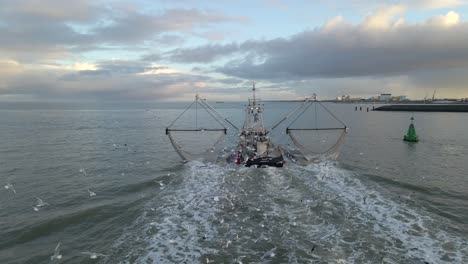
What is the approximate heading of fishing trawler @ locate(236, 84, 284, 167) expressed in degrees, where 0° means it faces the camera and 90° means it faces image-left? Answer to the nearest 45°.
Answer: approximately 180°

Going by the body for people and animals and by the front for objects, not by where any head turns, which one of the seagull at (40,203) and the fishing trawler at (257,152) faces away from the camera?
the fishing trawler

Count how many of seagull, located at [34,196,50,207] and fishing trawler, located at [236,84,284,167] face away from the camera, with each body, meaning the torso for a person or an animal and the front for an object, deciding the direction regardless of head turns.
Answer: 1

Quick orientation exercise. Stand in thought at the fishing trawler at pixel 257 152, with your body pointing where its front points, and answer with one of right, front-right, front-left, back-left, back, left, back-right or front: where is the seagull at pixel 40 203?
back-left

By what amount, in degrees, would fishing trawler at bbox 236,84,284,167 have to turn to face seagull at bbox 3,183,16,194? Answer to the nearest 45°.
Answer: approximately 135° to its left
